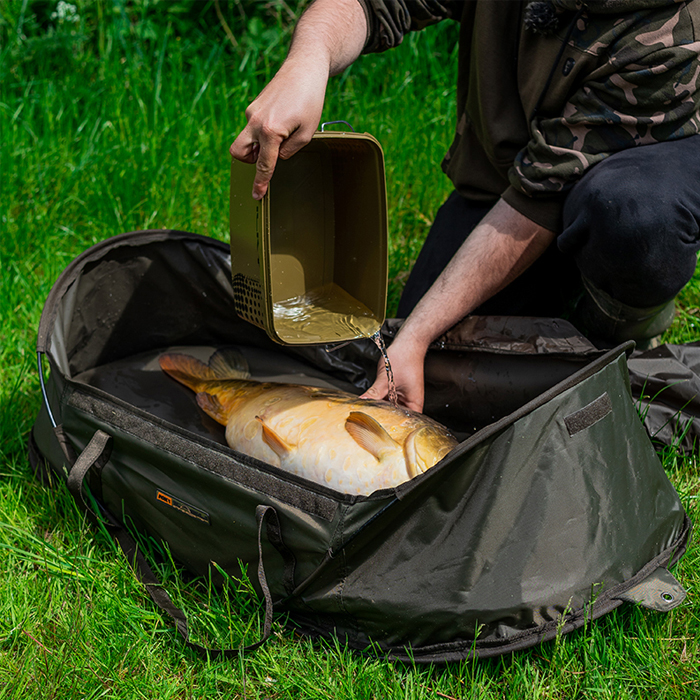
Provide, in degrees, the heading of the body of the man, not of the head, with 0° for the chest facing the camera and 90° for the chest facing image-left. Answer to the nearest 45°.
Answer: approximately 45°

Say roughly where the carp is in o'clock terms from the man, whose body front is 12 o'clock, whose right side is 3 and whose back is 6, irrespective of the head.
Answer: The carp is roughly at 12 o'clock from the man.
